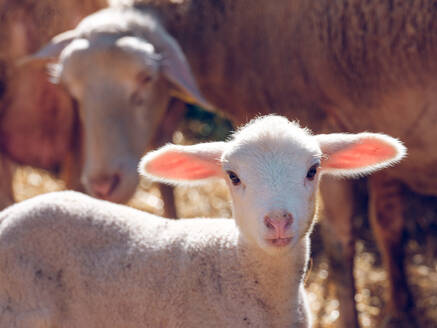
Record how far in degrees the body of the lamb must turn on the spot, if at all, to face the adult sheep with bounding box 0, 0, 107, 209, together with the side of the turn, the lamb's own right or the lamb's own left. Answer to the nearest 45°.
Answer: approximately 90° to the lamb's own left

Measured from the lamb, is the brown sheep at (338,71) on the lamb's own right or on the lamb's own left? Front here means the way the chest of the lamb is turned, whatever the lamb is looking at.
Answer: on the lamb's own left

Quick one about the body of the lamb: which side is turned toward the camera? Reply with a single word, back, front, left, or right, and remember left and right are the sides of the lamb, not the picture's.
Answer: right

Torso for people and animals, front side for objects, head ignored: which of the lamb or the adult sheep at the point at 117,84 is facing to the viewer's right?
the lamb

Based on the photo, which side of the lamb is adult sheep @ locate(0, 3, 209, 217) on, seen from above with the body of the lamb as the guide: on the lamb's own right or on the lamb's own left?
on the lamb's own left

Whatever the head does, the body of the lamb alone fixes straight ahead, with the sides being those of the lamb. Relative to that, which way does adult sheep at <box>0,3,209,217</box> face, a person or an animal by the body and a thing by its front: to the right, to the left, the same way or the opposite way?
to the right
